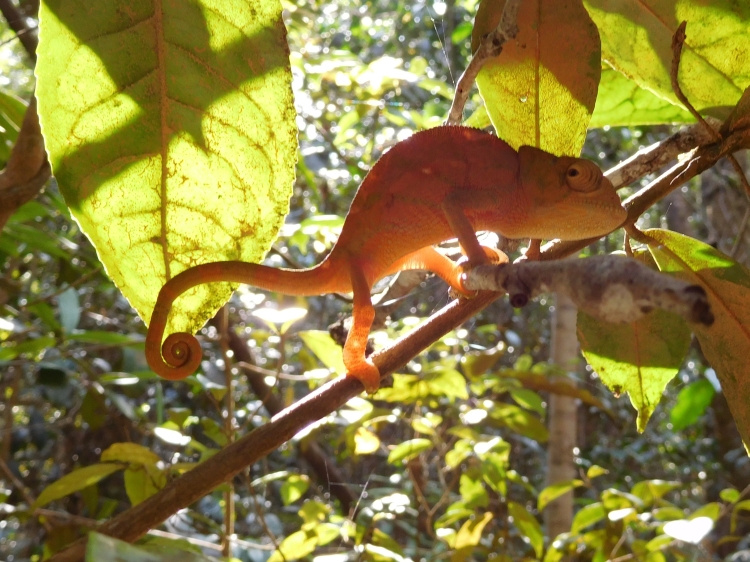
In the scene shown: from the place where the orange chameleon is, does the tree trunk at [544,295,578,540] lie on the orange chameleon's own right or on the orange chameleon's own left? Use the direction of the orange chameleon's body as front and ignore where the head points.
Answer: on the orange chameleon's own left

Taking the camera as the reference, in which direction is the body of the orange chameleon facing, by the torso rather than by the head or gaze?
to the viewer's right
